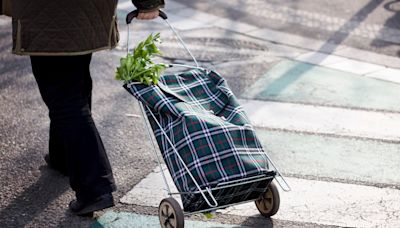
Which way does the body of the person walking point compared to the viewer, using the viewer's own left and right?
facing away from the viewer and to the left of the viewer
